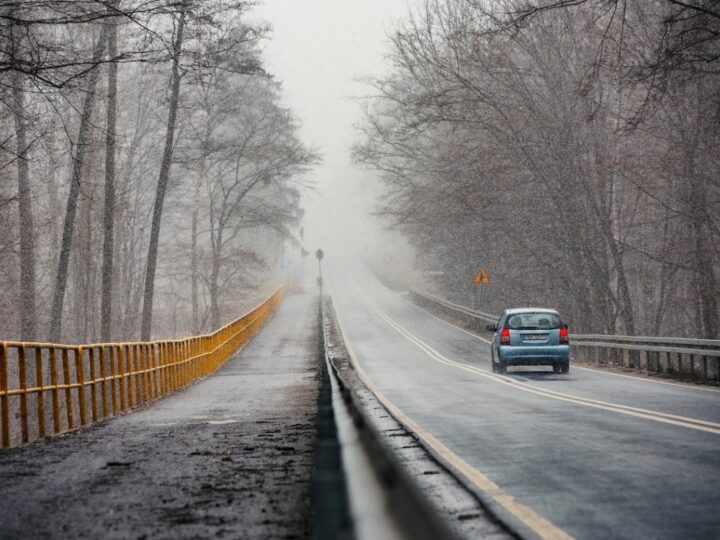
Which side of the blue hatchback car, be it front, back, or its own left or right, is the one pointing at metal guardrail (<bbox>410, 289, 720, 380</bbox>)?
right

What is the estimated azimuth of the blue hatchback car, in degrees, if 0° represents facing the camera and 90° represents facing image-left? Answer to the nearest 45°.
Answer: approximately 180°

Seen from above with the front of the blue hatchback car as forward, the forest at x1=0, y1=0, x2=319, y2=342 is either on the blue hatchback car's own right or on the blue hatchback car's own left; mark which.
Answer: on the blue hatchback car's own left

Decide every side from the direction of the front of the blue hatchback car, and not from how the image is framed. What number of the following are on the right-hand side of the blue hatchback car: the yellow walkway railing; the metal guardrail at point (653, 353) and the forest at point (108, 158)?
1

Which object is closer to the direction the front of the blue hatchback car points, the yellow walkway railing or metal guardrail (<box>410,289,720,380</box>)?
the metal guardrail
